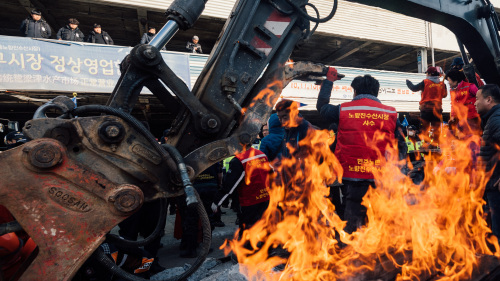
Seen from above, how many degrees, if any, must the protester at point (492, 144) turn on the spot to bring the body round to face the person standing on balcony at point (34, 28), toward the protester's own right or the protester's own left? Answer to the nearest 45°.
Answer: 0° — they already face them

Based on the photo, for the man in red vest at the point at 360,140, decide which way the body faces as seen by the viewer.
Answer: away from the camera

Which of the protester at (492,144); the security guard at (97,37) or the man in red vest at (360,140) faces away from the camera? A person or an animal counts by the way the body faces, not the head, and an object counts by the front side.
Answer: the man in red vest

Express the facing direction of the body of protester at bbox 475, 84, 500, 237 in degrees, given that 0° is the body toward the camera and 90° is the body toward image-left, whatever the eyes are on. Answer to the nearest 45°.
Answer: approximately 90°

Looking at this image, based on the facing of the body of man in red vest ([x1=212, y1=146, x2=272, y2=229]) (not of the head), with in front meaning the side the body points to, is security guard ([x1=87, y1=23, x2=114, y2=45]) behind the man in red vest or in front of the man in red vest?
in front

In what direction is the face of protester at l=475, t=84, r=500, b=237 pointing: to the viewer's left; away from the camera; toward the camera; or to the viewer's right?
to the viewer's left

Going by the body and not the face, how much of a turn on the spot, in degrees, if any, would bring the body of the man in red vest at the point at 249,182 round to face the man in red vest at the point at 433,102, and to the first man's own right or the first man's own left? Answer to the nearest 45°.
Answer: approximately 90° to the first man's own right

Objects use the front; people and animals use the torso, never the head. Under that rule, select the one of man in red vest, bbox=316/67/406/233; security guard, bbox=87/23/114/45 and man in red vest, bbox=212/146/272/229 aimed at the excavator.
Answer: the security guard

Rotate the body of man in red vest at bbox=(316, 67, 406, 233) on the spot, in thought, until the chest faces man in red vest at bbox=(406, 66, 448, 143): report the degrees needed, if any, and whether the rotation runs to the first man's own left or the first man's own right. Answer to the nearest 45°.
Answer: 0° — they already face them
